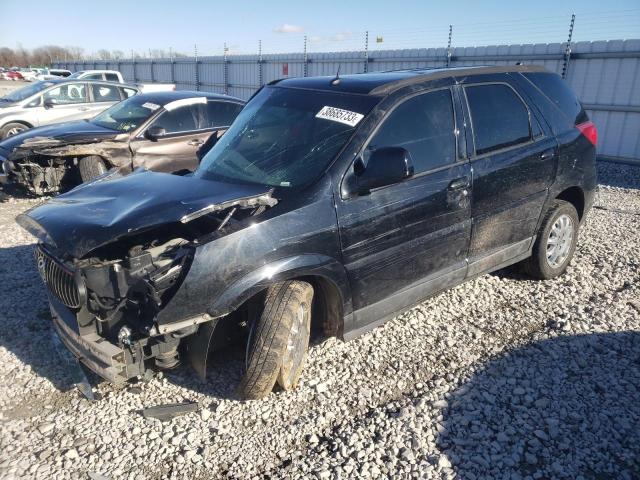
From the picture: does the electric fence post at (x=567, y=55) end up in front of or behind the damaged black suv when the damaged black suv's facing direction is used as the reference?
behind

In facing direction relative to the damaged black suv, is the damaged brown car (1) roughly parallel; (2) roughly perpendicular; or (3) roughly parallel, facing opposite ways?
roughly parallel

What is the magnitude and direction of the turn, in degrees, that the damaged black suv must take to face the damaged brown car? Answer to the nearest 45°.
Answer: approximately 90° to its right

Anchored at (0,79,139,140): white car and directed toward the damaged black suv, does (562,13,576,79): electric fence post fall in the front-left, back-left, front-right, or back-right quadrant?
front-left

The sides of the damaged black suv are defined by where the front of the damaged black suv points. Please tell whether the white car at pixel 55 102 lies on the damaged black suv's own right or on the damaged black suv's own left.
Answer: on the damaged black suv's own right

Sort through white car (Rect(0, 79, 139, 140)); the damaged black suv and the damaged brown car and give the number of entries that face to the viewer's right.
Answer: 0

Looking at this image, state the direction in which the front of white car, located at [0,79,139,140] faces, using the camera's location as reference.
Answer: facing the viewer and to the left of the viewer

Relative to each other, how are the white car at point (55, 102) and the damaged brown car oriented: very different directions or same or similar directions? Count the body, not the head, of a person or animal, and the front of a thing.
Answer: same or similar directions

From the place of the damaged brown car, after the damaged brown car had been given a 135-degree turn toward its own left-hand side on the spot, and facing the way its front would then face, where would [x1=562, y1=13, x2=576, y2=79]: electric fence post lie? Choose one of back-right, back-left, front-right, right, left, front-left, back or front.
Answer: front

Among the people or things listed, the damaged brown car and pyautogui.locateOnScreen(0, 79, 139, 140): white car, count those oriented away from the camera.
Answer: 0
